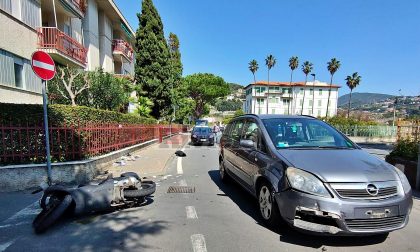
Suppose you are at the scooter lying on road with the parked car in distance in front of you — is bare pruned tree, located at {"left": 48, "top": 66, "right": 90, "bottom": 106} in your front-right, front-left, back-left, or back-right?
front-left

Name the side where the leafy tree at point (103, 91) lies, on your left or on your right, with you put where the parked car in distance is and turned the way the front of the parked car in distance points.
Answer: on your right

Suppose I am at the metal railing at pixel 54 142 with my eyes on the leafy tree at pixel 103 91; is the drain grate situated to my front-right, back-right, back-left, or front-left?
back-right

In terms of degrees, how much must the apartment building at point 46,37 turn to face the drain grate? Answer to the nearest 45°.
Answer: approximately 45° to its right

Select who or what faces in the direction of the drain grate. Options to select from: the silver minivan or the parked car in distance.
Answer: the parked car in distance

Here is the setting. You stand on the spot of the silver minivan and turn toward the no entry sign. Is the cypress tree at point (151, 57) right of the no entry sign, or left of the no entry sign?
right

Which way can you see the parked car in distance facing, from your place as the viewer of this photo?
facing the viewer

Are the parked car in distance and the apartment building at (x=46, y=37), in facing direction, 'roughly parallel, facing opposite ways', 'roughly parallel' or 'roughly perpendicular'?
roughly perpendicular

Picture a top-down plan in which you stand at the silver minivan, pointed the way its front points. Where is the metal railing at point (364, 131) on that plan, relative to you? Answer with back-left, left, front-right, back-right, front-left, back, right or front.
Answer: back-left

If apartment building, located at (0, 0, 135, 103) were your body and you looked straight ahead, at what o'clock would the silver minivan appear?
The silver minivan is roughly at 1 o'clock from the apartment building.

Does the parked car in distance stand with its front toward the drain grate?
yes

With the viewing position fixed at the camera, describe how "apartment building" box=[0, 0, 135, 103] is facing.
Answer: facing the viewer and to the right of the viewer

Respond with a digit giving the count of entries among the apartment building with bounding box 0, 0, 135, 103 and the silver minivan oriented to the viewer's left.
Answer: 0

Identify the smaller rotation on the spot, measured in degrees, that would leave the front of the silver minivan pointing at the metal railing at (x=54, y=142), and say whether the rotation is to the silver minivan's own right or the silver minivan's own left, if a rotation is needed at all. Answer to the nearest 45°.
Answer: approximately 135° to the silver minivan's own right

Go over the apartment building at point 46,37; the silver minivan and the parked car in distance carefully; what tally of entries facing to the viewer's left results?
0
